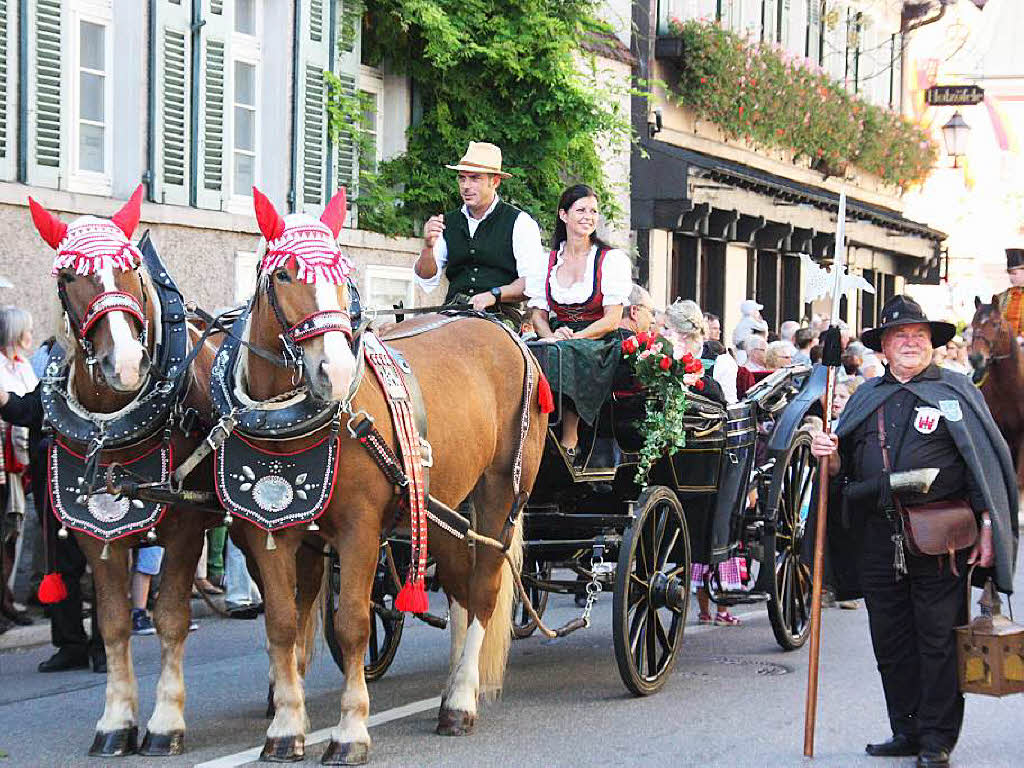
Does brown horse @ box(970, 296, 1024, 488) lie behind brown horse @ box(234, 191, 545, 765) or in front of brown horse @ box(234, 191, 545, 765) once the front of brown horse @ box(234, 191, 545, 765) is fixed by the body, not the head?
behind

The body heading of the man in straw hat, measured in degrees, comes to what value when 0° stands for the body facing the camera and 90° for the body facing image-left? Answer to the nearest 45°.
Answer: approximately 45°

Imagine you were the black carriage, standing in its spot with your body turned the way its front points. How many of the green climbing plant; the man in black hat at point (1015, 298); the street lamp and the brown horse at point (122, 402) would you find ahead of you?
1

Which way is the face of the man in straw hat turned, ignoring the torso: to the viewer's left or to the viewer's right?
to the viewer's left

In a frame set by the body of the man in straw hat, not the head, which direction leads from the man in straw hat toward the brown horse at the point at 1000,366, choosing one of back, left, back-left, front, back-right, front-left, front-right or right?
back

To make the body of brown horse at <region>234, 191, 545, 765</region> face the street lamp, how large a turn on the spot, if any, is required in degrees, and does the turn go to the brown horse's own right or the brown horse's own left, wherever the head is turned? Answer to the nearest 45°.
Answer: approximately 180°

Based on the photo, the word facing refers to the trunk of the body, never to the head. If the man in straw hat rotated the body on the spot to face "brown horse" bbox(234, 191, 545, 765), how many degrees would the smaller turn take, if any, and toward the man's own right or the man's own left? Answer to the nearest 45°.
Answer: approximately 45° to the man's own left

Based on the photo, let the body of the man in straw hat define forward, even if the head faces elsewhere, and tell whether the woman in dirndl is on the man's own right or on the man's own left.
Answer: on the man's own left

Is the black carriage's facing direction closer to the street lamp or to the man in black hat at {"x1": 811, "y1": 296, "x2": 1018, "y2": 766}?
the man in black hat

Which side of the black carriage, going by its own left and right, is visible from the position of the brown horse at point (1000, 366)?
back
